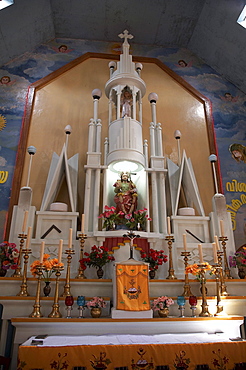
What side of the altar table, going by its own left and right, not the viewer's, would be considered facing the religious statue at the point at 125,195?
back

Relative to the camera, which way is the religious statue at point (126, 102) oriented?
toward the camera

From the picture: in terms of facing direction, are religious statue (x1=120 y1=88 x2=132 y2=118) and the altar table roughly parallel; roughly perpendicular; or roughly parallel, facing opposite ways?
roughly parallel

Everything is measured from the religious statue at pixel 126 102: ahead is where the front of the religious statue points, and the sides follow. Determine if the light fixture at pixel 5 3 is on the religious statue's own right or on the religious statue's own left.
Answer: on the religious statue's own right

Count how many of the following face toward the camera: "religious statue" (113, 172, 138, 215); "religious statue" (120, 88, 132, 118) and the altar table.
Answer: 3

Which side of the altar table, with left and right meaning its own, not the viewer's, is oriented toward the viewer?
front

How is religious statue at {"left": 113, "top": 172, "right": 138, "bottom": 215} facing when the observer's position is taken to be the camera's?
facing the viewer

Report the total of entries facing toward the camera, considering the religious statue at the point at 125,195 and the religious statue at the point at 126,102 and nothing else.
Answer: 2
